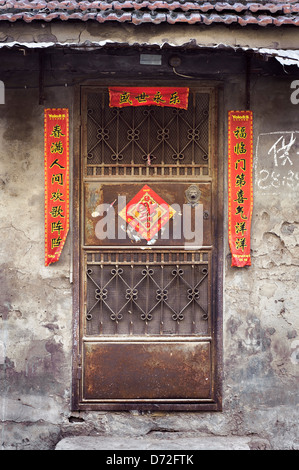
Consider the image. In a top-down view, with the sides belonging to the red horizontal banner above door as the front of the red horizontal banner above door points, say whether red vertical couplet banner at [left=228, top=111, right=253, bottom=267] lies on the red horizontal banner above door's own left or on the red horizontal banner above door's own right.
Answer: on the red horizontal banner above door's own left

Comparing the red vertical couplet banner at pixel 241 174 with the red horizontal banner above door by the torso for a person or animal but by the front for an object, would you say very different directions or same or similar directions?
same or similar directions

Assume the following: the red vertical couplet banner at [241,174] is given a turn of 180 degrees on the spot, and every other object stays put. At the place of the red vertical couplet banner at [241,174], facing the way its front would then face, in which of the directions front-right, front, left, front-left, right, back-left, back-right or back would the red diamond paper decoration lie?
left

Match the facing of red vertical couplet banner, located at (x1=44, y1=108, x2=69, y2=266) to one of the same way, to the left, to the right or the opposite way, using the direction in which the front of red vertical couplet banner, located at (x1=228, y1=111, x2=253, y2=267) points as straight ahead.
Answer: the same way

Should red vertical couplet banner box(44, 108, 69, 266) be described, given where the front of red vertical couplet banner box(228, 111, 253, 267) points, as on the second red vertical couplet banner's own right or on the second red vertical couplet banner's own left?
on the second red vertical couplet banner's own right

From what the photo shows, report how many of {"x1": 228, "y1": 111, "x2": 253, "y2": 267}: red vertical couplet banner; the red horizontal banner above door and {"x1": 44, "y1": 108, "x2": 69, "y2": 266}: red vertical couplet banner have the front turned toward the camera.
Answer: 3

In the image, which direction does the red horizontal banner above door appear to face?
toward the camera

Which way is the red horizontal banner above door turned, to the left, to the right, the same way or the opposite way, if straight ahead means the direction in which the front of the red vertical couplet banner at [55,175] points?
the same way

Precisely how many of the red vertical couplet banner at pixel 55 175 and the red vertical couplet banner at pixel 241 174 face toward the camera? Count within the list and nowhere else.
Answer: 2

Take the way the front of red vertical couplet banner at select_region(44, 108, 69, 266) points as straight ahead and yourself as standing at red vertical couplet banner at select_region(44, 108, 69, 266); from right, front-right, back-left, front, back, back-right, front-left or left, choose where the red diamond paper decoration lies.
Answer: left

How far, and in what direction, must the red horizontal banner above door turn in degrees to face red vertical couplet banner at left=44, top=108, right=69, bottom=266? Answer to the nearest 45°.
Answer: approximately 90° to its right

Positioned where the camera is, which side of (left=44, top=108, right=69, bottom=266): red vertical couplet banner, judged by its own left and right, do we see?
front

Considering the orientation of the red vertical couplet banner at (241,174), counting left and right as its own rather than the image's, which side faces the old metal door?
right
